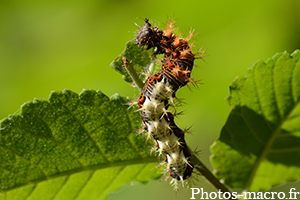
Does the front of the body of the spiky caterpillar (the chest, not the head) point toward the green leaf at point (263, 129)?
no
